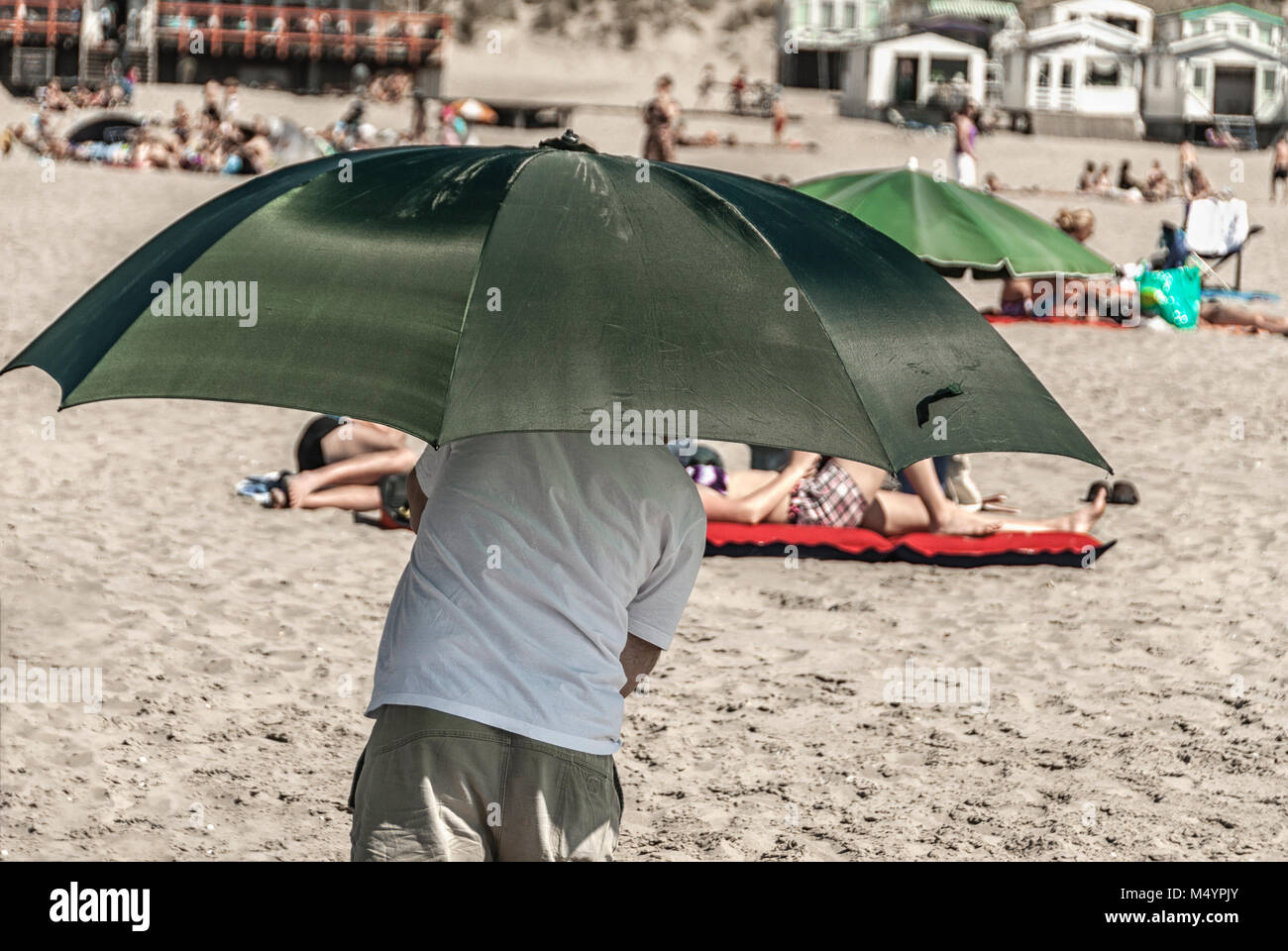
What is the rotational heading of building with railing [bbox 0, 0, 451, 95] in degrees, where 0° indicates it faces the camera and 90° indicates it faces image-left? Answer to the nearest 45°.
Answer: approximately 0°

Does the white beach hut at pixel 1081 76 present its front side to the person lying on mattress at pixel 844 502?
yes

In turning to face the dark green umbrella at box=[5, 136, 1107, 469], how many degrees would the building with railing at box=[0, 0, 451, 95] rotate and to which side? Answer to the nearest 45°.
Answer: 0° — it already faces it

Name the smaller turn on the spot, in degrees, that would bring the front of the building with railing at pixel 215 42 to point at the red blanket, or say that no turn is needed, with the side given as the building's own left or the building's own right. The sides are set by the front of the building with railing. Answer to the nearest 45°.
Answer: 0° — it already faces it

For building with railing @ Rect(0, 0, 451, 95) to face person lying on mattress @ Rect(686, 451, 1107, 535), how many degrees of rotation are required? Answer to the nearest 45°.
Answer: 0° — it already faces them

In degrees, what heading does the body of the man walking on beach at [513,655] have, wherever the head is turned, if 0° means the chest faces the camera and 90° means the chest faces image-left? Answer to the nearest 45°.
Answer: approximately 180°

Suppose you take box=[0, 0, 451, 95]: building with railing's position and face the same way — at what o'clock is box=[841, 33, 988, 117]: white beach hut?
The white beach hut is roughly at 9 o'clock from the building with railing.
